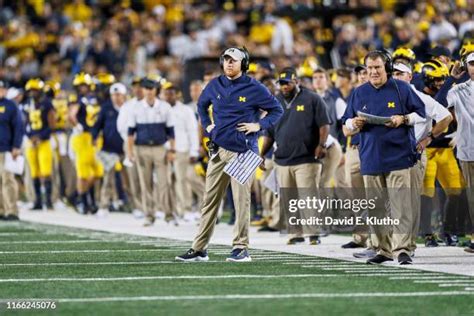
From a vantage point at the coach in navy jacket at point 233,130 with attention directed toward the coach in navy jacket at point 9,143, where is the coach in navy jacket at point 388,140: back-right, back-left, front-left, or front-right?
back-right

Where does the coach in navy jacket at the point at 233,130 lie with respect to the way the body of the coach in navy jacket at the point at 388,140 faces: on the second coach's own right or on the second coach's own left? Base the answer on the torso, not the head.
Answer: on the second coach's own right

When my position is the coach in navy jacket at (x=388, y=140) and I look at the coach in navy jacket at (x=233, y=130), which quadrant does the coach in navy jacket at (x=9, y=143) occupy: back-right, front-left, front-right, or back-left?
front-right

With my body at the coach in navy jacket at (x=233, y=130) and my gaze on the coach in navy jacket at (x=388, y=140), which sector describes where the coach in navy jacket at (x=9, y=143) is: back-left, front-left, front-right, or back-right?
back-left

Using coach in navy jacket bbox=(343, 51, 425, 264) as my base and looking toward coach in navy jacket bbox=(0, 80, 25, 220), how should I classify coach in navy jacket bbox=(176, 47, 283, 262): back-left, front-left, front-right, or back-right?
front-left

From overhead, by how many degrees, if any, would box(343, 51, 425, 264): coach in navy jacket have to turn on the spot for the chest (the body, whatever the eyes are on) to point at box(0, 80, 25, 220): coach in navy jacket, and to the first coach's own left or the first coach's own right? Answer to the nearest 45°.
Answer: approximately 90° to the first coach's own right

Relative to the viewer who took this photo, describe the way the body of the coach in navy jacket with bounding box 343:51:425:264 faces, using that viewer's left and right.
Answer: facing the viewer and to the left of the viewer
